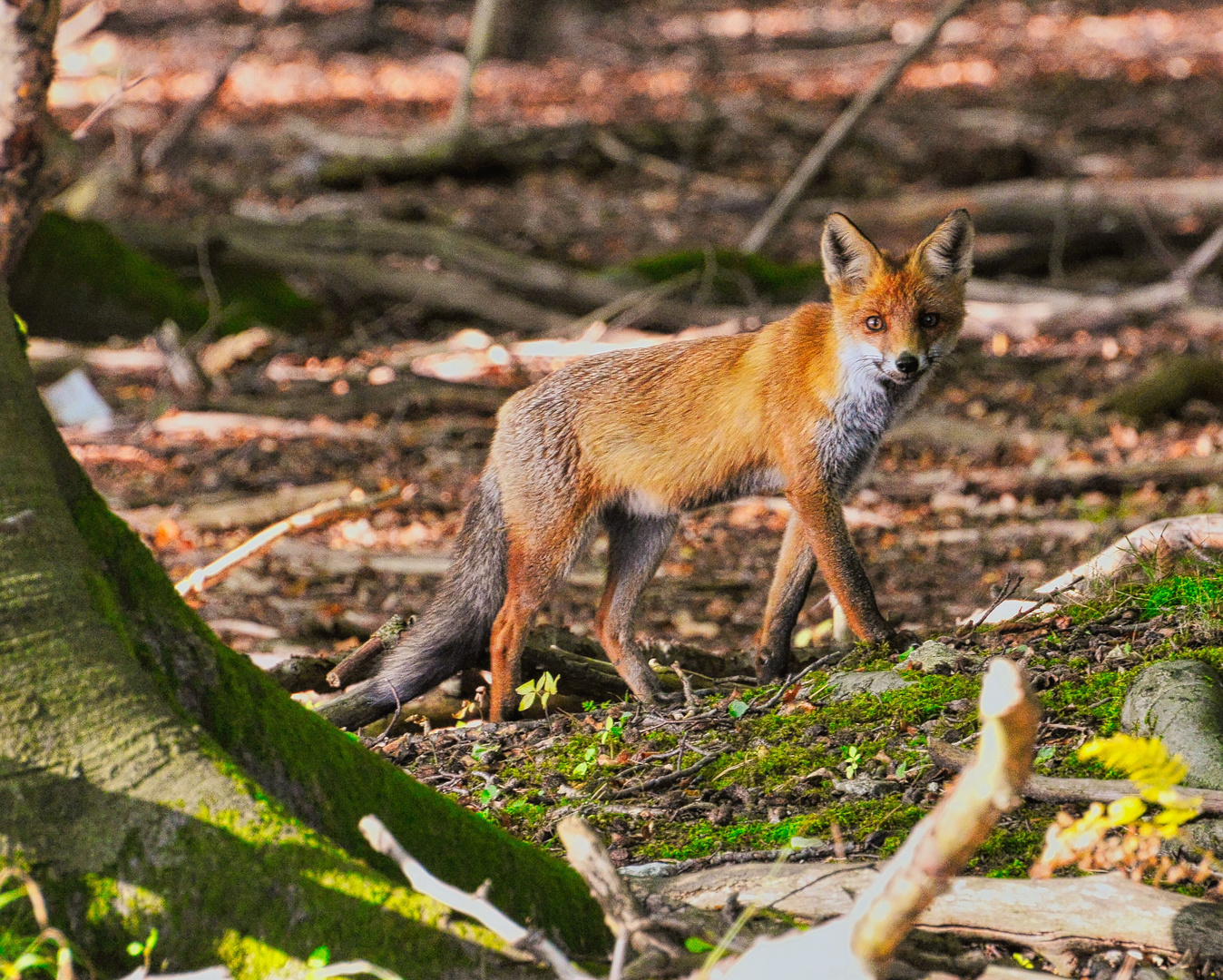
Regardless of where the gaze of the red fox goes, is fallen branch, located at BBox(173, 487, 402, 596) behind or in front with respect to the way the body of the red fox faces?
behind

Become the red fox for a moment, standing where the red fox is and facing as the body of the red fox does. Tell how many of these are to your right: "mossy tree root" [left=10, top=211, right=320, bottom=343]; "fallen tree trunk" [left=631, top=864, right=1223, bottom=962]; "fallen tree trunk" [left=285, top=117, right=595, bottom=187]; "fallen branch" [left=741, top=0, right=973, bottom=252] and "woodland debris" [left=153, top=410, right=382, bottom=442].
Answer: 1

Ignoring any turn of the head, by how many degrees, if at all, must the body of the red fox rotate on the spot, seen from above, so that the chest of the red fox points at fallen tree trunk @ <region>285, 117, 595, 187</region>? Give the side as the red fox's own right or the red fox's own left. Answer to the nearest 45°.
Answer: approximately 90° to the red fox's own left

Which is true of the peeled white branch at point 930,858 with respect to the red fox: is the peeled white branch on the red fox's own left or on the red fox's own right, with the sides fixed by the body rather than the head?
on the red fox's own right

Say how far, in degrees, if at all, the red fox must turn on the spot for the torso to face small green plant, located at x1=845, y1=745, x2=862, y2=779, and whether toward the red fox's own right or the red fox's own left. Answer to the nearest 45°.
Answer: approximately 90° to the red fox's own right

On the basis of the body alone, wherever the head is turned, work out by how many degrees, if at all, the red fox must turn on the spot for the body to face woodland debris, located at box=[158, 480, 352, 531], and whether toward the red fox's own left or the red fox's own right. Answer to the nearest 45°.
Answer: approximately 135° to the red fox's own left

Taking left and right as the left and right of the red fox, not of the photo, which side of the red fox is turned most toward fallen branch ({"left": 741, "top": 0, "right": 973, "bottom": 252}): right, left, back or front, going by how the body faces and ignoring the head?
left

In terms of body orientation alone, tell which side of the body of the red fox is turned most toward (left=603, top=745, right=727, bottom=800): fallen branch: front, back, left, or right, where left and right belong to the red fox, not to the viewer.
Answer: right

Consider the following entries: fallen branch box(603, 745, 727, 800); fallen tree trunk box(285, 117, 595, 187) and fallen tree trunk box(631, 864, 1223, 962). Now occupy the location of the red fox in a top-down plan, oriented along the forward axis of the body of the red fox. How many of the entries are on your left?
1

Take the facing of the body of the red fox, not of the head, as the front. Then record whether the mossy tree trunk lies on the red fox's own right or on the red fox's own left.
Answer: on the red fox's own right

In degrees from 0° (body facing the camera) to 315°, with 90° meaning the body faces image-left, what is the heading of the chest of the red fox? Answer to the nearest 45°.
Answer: approximately 270°
